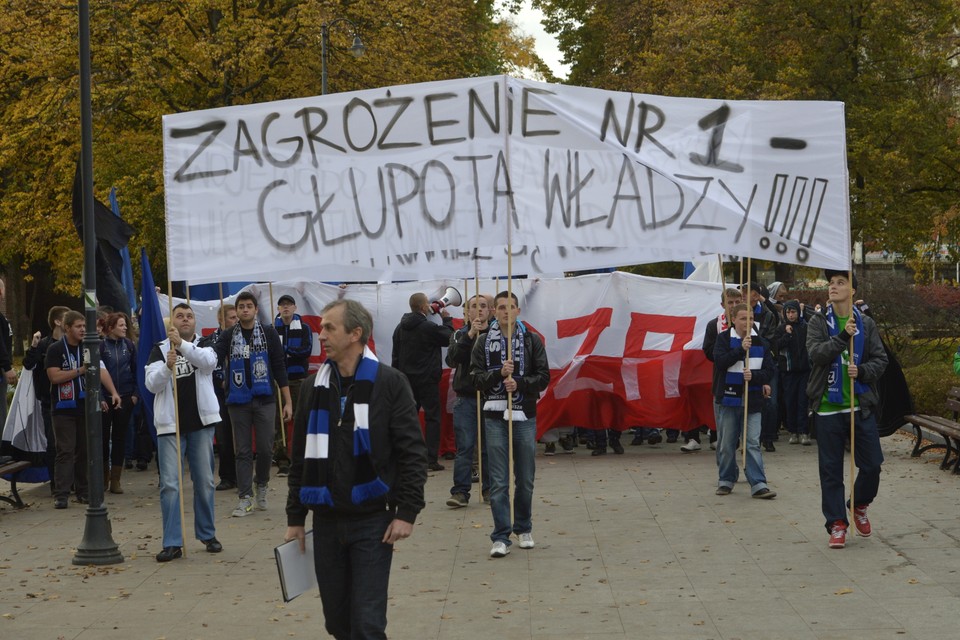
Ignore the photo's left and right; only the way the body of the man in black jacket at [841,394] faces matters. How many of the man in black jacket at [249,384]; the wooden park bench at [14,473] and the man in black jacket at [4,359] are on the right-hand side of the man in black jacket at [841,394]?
3

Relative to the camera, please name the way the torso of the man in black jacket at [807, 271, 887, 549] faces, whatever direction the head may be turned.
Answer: toward the camera

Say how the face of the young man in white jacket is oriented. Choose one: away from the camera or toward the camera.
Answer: toward the camera

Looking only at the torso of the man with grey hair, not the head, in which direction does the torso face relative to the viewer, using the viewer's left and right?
facing the viewer and to the left of the viewer

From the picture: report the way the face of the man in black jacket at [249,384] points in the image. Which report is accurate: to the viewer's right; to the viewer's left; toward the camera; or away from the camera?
toward the camera

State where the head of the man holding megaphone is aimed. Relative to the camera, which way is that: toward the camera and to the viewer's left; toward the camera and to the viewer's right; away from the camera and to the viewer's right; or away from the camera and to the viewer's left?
away from the camera and to the viewer's right

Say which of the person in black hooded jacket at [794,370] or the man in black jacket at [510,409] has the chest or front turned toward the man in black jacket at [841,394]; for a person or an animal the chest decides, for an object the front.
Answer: the person in black hooded jacket

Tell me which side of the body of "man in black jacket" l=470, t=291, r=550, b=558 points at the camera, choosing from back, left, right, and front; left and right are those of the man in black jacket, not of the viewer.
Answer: front

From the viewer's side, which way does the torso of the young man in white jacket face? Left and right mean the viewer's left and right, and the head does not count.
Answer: facing the viewer

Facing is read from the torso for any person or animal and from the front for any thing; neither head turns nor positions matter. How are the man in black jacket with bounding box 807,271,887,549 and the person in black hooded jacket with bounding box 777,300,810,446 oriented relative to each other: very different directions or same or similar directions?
same or similar directions

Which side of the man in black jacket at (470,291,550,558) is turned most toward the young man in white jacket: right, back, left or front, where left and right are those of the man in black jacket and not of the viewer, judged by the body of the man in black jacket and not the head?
right

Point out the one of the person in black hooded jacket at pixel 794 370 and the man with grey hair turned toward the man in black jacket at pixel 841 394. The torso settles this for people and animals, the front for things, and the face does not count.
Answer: the person in black hooded jacket

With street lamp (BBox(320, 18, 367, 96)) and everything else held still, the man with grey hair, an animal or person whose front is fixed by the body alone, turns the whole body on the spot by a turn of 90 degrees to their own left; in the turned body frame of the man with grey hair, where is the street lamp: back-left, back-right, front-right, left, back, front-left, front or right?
back-left

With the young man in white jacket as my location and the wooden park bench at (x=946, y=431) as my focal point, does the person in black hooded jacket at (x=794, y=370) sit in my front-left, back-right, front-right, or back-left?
front-left

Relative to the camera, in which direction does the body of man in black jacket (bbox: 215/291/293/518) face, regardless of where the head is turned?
toward the camera
